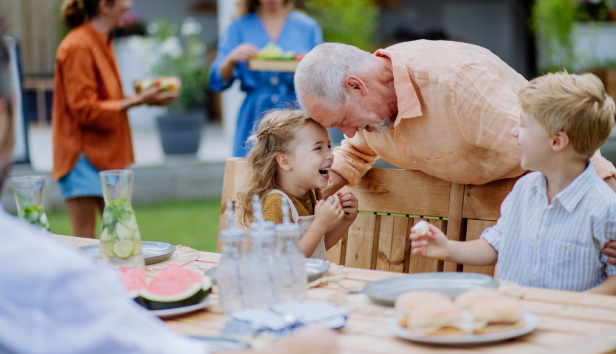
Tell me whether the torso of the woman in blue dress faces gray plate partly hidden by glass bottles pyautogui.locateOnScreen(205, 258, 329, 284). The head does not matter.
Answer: yes

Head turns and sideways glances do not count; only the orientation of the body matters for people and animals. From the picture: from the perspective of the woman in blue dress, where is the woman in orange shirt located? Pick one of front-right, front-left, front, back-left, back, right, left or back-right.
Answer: front-right

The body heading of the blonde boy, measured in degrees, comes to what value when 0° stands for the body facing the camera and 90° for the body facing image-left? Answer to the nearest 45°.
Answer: approximately 45°

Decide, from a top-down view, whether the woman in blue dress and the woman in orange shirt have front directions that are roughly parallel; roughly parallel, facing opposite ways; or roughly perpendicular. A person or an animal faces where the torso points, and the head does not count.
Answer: roughly perpendicular

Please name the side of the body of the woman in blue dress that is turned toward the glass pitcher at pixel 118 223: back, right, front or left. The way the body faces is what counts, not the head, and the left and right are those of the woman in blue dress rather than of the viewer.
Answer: front

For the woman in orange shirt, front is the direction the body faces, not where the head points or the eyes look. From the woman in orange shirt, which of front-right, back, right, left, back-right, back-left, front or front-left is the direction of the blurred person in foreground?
right

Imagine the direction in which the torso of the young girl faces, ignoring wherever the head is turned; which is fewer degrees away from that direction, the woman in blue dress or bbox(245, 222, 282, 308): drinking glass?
the drinking glass

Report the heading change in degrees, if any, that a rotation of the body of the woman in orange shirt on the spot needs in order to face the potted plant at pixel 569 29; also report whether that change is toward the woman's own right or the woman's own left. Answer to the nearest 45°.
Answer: approximately 45° to the woman's own left

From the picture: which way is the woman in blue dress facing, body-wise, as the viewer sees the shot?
toward the camera

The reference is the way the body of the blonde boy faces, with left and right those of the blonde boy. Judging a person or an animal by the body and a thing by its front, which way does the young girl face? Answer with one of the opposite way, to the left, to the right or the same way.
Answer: to the left

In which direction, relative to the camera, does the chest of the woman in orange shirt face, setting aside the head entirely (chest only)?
to the viewer's right

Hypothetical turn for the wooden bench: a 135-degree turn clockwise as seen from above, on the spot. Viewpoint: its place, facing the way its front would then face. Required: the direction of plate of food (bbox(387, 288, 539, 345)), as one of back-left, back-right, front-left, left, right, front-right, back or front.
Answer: back-left

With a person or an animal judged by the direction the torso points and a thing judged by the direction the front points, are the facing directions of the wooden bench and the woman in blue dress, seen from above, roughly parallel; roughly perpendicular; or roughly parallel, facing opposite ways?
roughly parallel

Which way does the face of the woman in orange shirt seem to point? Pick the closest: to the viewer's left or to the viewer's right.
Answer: to the viewer's right

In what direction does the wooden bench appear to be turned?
toward the camera

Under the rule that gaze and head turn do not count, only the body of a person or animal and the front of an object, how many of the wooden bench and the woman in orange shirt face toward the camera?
1

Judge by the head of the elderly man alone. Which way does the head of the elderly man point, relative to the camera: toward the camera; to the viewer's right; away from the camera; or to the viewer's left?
to the viewer's left
